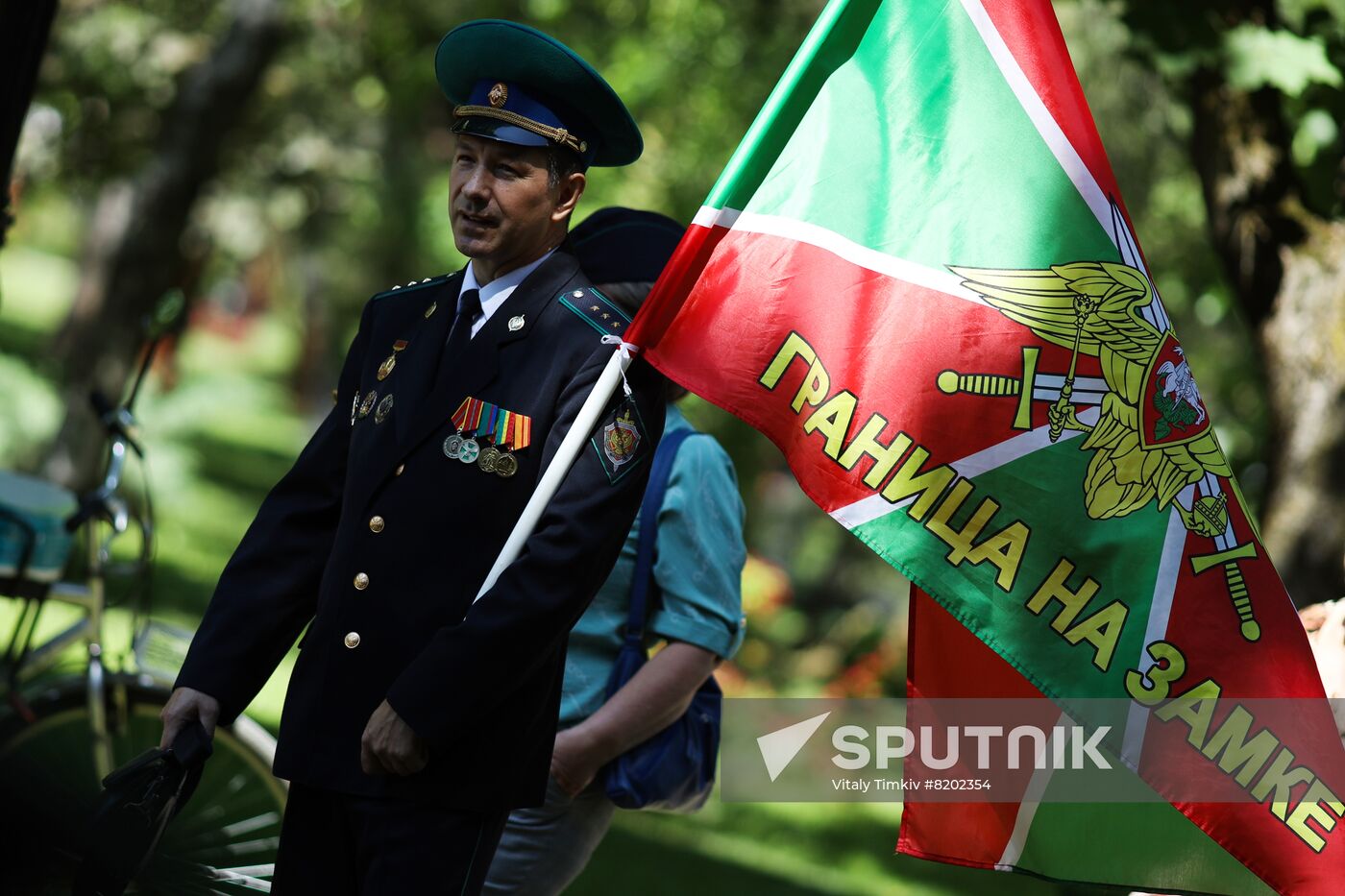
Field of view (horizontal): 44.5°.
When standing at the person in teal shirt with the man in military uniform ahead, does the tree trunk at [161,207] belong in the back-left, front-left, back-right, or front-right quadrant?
back-right

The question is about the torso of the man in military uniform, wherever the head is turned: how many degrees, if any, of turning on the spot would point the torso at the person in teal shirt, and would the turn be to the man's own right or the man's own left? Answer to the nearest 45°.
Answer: approximately 180°

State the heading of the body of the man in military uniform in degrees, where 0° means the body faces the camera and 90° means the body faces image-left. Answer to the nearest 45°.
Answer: approximately 45°

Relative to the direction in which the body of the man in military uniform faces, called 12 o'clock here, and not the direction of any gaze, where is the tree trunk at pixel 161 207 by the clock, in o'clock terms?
The tree trunk is roughly at 4 o'clock from the man in military uniform.

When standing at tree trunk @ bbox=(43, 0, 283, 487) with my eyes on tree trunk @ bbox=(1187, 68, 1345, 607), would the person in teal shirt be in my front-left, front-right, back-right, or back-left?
front-right

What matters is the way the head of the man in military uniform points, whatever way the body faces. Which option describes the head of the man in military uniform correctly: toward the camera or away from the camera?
toward the camera

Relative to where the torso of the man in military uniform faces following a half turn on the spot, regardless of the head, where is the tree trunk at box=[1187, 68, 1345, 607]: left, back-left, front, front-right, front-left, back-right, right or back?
front

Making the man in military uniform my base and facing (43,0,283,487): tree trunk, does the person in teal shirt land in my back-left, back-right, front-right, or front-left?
front-right
